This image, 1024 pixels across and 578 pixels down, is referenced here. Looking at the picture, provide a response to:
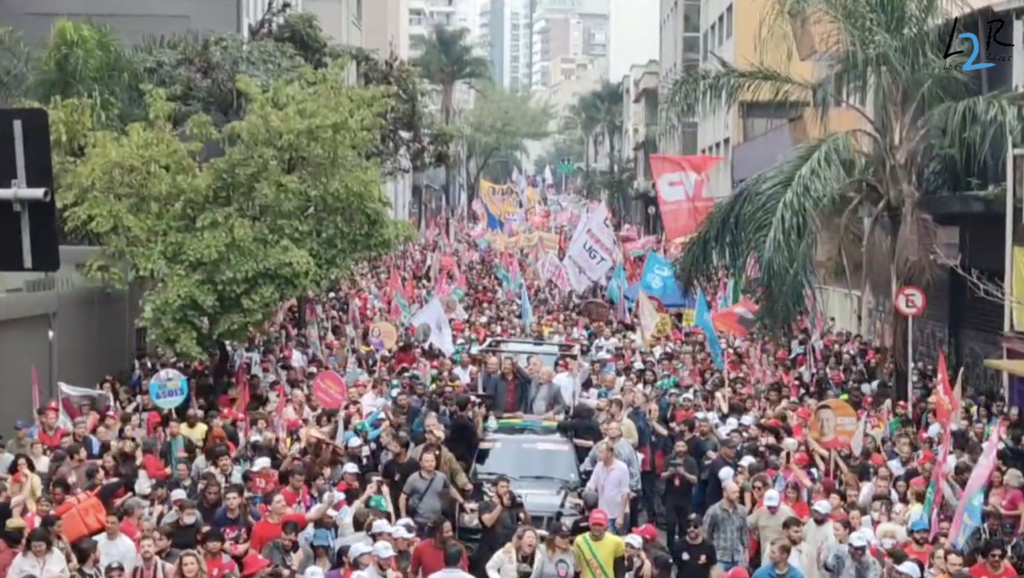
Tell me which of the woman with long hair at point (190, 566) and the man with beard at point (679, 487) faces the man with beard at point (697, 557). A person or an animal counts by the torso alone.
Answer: the man with beard at point (679, 487)

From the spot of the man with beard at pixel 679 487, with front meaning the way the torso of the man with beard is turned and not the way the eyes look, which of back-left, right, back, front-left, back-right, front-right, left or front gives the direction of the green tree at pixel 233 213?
back-right

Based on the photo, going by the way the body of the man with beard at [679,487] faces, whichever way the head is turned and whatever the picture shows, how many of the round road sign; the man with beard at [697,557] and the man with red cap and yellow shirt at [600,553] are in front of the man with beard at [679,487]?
2

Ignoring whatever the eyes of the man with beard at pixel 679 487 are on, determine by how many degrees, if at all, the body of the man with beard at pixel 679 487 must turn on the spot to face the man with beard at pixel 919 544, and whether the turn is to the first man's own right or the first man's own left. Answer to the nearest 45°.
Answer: approximately 45° to the first man's own left

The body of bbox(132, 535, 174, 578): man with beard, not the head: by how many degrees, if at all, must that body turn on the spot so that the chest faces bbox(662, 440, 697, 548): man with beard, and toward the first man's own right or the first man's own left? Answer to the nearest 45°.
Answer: approximately 135° to the first man's own left

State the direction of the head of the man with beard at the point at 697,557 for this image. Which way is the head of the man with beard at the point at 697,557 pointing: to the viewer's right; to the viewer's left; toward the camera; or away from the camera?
toward the camera

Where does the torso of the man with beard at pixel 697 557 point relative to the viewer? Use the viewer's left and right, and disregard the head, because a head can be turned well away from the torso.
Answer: facing the viewer

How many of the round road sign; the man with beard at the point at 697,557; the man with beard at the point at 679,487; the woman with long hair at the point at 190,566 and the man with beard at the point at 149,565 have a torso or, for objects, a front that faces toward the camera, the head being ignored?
5

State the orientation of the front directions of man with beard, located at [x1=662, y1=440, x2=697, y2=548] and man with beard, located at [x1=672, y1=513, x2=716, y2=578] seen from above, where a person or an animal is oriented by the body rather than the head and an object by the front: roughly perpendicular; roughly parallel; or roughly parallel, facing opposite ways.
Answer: roughly parallel

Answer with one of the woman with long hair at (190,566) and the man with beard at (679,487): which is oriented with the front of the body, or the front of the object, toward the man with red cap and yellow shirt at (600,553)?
the man with beard at (679,487)

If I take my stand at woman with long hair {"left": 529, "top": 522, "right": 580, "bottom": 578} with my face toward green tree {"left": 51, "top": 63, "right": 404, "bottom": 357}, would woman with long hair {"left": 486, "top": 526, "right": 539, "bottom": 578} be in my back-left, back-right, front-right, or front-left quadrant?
front-left

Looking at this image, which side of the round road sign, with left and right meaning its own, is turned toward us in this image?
front

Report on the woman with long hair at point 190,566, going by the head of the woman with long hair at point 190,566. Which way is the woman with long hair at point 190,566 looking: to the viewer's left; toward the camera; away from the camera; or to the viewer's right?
toward the camera

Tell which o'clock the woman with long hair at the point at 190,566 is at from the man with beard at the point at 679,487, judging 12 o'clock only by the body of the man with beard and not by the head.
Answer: The woman with long hair is roughly at 1 o'clock from the man with beard.

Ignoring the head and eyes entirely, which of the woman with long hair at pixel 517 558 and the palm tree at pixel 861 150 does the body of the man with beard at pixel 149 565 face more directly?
the woman with long hair

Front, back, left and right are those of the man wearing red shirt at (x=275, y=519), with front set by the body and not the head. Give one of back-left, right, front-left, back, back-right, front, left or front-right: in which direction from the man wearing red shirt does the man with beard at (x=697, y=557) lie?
front-left
